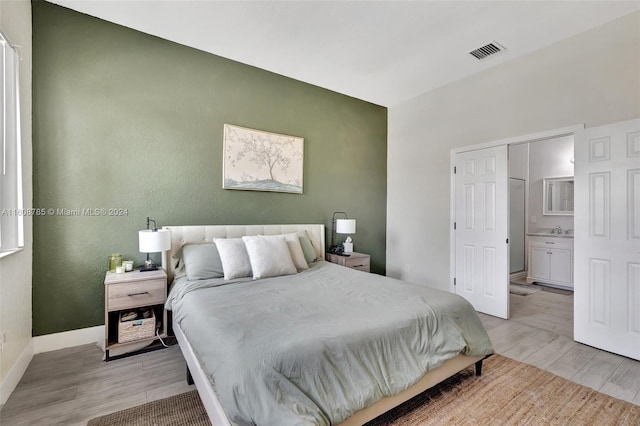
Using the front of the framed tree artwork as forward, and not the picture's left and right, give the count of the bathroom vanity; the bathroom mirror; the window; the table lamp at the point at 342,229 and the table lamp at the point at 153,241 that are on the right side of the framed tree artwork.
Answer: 2

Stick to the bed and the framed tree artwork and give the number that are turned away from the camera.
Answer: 0

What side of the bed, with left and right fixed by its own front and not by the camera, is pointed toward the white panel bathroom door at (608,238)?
left

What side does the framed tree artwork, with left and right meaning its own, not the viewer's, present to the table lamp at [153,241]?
right

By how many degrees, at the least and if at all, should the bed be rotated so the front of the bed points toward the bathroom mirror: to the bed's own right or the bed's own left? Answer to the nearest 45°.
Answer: approximately 90° to the bed's own left

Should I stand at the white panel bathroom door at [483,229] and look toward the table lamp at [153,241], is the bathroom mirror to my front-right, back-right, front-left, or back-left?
back-right

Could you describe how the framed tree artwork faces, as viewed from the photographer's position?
facing the viewer and to the right of the viewer

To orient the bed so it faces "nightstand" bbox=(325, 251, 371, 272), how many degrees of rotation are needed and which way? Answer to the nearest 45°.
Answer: approximately 135° to its left

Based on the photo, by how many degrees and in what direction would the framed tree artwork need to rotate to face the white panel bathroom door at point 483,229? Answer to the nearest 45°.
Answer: approximately 45° to its left

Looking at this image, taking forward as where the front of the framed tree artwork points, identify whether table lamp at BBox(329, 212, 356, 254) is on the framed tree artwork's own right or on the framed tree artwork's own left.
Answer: on the framed tree artwork's own left

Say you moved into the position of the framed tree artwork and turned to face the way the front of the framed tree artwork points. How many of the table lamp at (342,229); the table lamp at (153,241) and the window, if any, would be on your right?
2

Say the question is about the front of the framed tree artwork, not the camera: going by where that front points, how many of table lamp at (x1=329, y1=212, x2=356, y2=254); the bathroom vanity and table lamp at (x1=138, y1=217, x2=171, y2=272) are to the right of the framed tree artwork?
1

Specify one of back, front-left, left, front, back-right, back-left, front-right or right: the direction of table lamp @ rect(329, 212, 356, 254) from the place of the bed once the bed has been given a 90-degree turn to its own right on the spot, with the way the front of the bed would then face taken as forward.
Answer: back-right

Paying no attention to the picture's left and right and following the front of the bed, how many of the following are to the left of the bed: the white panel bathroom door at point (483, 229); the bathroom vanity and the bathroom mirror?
3
